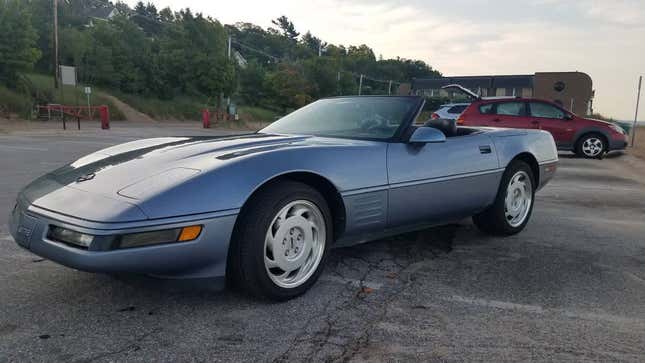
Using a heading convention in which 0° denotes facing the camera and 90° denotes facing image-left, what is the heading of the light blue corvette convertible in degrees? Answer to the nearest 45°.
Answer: approximately 45°

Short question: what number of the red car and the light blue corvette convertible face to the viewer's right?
1

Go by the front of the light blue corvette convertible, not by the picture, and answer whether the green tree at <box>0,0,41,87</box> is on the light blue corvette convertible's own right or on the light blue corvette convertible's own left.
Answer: on the light blue corvette convertible's own right

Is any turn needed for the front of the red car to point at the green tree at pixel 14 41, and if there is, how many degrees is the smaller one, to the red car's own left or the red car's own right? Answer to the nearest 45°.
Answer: approximately 180°

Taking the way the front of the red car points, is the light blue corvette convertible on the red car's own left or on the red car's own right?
on the red car's own right

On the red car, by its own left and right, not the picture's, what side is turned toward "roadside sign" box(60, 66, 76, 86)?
back

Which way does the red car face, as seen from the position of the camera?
facing to the right of the viewer

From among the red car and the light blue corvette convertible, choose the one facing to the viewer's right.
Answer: the red car
